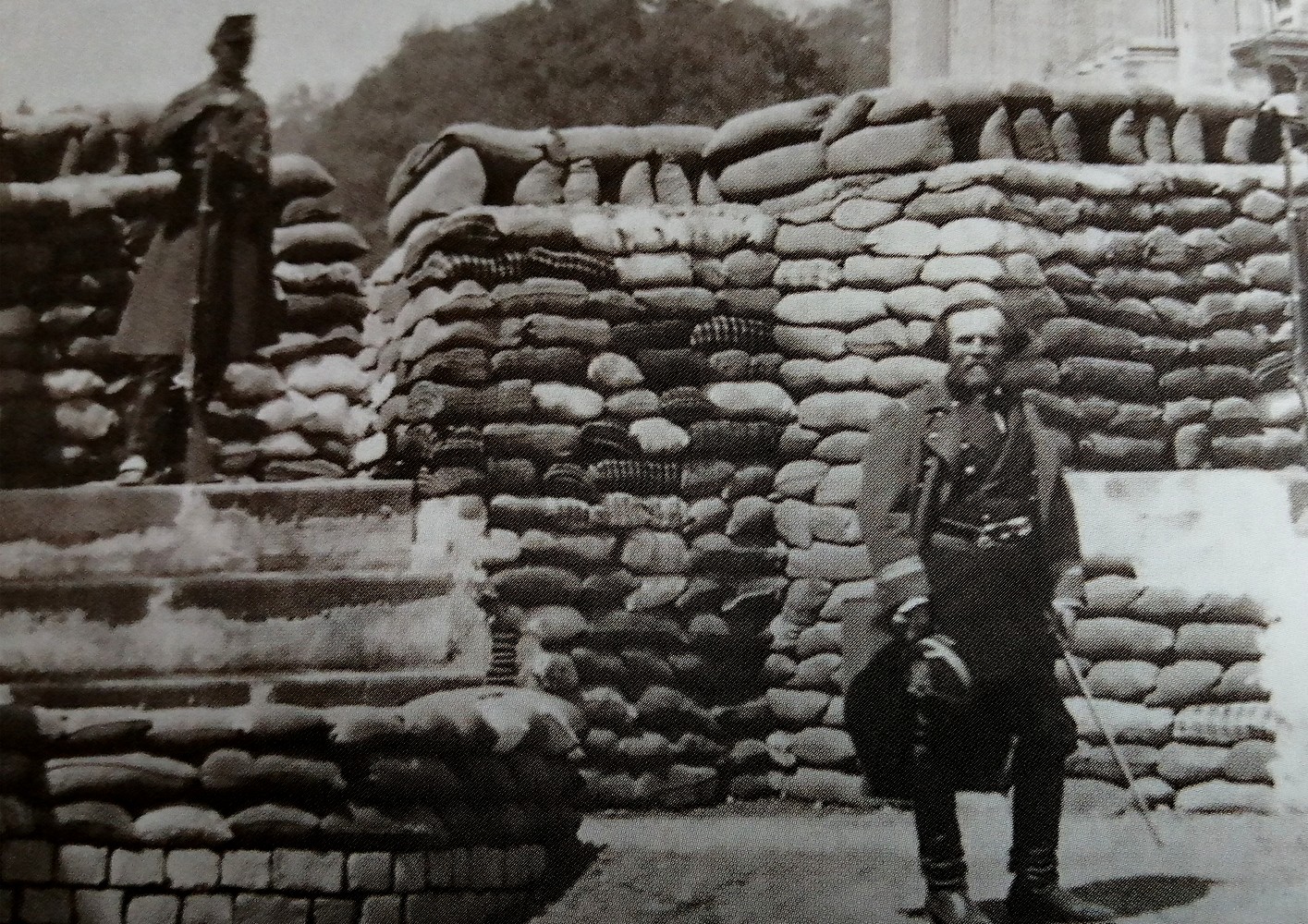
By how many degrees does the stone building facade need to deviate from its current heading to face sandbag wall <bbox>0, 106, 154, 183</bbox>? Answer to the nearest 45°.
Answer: approximately 90° to its right

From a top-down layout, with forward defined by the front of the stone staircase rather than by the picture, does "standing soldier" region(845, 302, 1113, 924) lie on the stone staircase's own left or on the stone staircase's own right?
on the stone staircase's own left

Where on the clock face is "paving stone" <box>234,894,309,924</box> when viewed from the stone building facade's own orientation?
The paving stone is roughly at 12 o'clock from the stone building facade.

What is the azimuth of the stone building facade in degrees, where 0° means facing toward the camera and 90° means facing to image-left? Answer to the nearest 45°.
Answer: approximately 0°

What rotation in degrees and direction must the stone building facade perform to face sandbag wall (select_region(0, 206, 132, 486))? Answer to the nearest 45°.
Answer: approximately 90° to its right

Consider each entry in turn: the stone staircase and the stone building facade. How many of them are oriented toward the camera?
2

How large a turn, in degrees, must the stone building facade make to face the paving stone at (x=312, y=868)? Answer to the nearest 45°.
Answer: approximately 45° to its right
